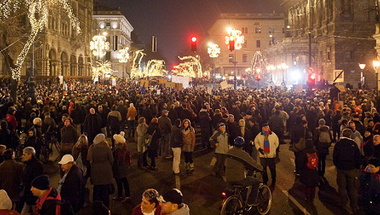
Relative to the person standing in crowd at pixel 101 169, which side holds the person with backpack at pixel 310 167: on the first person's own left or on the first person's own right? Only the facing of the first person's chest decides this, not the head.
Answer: on the first person's own right

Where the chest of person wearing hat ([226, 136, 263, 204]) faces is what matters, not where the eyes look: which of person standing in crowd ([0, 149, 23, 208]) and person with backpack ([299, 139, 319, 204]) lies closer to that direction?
the person with backpack

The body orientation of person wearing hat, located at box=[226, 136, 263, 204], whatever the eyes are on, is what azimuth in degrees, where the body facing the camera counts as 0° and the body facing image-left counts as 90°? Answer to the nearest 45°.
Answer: approximately 225°

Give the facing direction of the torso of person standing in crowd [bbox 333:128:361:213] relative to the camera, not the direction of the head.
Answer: away from the camera

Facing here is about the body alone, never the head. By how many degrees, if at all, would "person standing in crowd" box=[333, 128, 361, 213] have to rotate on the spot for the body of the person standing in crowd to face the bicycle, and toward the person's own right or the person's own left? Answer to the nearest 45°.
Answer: approximately 135° to the person's own left
